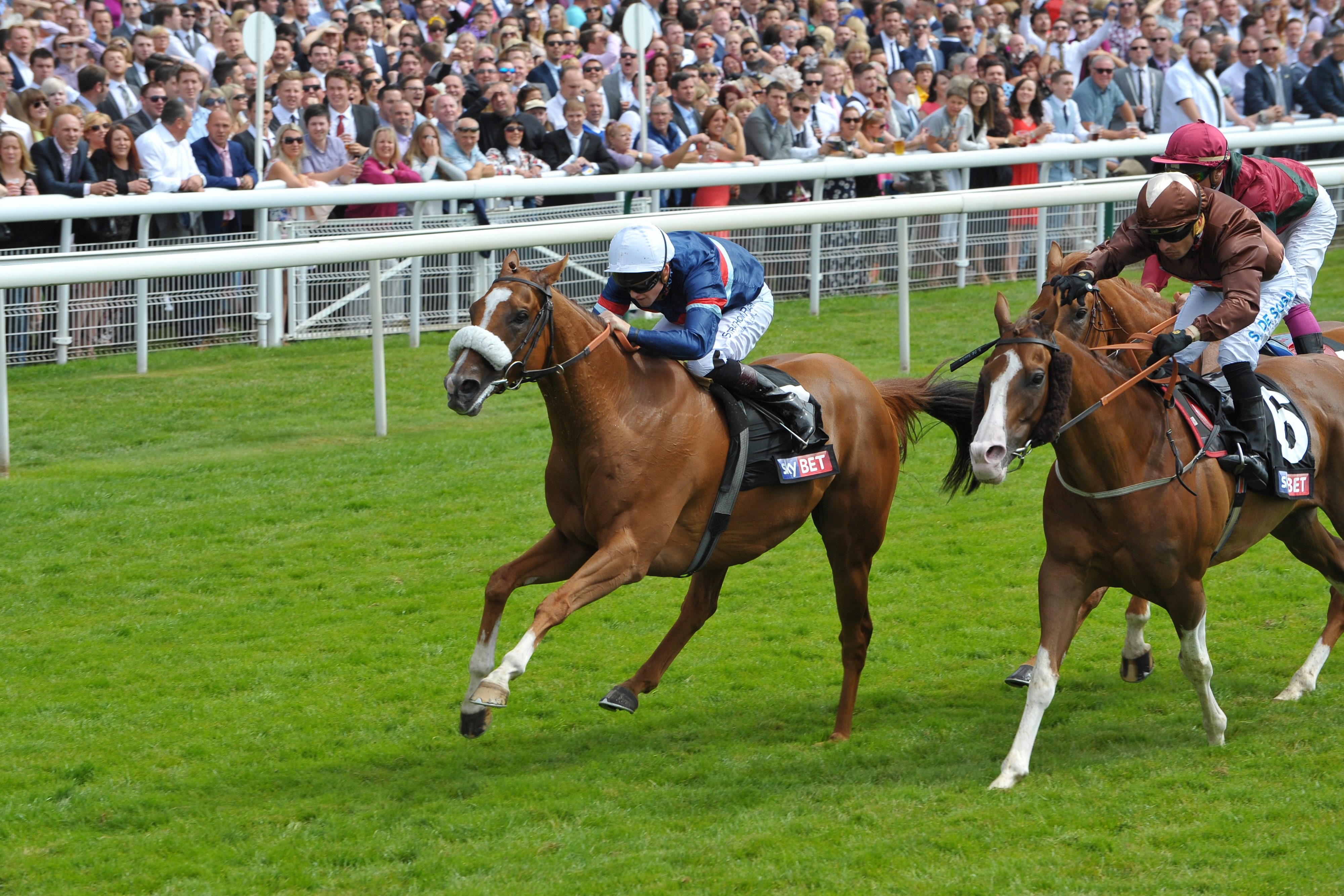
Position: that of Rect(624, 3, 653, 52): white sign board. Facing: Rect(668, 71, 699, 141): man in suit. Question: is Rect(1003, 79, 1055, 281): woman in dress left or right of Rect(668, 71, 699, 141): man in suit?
right

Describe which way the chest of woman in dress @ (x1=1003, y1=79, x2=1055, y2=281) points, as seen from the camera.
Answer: toward the camera

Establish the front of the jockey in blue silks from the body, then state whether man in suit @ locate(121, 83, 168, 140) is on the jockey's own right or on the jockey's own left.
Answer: on the jockey's own right

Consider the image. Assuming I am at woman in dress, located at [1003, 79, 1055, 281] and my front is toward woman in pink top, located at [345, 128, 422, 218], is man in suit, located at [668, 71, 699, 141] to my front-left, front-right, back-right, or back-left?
front-right

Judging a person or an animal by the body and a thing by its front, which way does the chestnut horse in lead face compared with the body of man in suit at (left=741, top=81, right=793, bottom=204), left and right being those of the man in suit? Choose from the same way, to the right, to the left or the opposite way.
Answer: to the right

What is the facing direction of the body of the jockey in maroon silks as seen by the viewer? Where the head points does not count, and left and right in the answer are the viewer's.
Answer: facing the viewer and to the left of the viewer

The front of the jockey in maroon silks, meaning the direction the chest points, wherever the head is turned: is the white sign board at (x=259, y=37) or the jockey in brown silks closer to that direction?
the jockey in brown silks

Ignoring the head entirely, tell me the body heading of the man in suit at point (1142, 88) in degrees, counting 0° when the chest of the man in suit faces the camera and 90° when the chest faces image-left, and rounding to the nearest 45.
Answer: approximately 0°

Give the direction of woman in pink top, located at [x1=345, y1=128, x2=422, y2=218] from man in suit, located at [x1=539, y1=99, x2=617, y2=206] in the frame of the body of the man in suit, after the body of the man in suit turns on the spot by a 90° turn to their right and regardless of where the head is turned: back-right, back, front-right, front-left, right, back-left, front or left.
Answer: front-left

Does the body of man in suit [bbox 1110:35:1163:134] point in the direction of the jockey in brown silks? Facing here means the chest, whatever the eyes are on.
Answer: yes

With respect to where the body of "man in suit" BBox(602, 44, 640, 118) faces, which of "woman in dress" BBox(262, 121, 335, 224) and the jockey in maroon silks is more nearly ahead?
the jockey in maroon silks

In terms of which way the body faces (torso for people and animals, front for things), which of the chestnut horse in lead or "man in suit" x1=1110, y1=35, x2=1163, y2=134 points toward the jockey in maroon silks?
the man in suit

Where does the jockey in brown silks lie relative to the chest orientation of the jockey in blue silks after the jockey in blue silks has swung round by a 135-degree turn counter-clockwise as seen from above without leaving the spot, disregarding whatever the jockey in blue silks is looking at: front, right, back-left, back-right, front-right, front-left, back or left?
front

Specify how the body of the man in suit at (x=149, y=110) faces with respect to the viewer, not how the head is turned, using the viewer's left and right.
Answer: facing the viewer and to the right of the viewer
